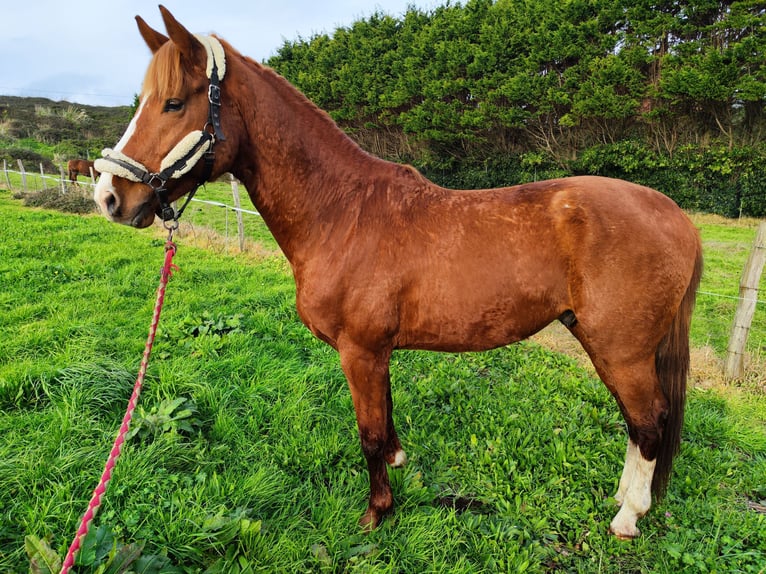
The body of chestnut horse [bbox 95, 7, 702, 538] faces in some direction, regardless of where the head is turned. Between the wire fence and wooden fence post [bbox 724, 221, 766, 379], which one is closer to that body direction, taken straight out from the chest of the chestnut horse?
the wire fence

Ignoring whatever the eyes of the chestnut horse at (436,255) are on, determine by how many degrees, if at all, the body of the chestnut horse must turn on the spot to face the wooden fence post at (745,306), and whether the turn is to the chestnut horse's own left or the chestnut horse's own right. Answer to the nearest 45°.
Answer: approximately 135° to the chestnut horse's own right

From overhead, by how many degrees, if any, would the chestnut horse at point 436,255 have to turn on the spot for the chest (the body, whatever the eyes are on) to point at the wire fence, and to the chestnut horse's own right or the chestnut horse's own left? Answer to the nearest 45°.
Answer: approximately 45° to the chestnut horse's own right

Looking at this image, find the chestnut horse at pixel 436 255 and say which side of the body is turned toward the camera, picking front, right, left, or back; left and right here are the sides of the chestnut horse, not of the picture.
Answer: left
